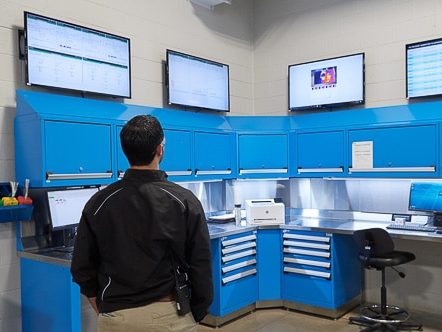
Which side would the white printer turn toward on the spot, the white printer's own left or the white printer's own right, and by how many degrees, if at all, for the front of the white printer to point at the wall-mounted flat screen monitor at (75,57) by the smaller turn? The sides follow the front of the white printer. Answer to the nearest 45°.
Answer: approximately 45° to the white printer's own right

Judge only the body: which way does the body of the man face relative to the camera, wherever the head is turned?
away from the camera

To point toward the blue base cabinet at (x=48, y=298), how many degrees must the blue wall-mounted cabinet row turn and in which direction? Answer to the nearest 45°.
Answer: approximately 45° to its right

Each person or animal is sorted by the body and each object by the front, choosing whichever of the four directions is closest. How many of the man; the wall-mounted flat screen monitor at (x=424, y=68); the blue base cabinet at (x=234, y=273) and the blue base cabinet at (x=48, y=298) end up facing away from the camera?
1

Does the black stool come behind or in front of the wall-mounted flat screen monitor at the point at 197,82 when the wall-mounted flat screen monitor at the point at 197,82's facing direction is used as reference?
in front

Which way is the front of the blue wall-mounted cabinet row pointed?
toward the camera

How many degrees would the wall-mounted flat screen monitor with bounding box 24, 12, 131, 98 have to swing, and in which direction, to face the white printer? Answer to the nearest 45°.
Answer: approximately 45° to its left

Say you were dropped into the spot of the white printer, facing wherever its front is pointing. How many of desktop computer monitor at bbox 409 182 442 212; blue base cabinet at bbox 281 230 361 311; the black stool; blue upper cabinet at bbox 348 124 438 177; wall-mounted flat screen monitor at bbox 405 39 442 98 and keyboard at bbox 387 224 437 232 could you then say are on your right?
0

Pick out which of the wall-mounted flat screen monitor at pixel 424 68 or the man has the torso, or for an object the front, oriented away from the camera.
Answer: the man

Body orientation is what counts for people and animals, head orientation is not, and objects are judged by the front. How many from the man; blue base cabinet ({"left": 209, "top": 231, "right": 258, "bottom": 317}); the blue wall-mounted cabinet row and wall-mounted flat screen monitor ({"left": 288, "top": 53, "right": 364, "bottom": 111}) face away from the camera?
1

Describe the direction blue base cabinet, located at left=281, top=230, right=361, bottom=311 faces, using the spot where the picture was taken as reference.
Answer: facing the viewer and to the left of the viewer

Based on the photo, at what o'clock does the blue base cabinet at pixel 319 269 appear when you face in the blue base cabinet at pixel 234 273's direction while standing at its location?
the blue base cabinet at pixel 319 269 is roughly at 10 o'clock from the blue base cabinet at pixel 234 273.

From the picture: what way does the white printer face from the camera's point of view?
toward the camera

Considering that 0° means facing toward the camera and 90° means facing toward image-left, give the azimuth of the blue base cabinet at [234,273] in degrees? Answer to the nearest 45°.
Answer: approximately 315°

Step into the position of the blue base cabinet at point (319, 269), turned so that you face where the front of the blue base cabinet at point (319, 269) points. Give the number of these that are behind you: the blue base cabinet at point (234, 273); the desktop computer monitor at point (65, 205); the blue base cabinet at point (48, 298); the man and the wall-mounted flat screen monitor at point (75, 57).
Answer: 0

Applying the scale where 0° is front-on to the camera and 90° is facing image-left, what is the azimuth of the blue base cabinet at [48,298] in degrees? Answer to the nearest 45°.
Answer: approximately 315°
